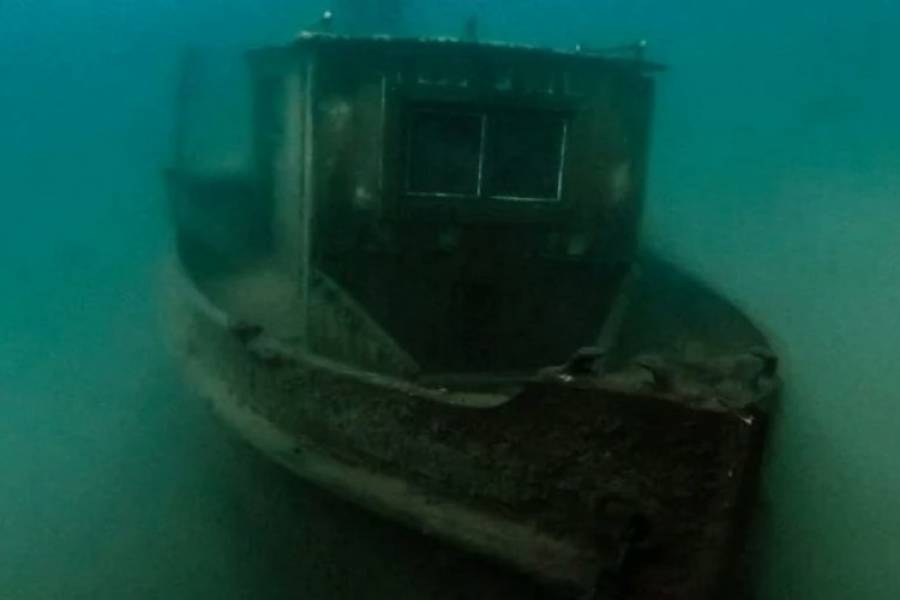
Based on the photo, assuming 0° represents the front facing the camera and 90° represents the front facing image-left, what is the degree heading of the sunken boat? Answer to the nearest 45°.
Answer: approximately 315°
